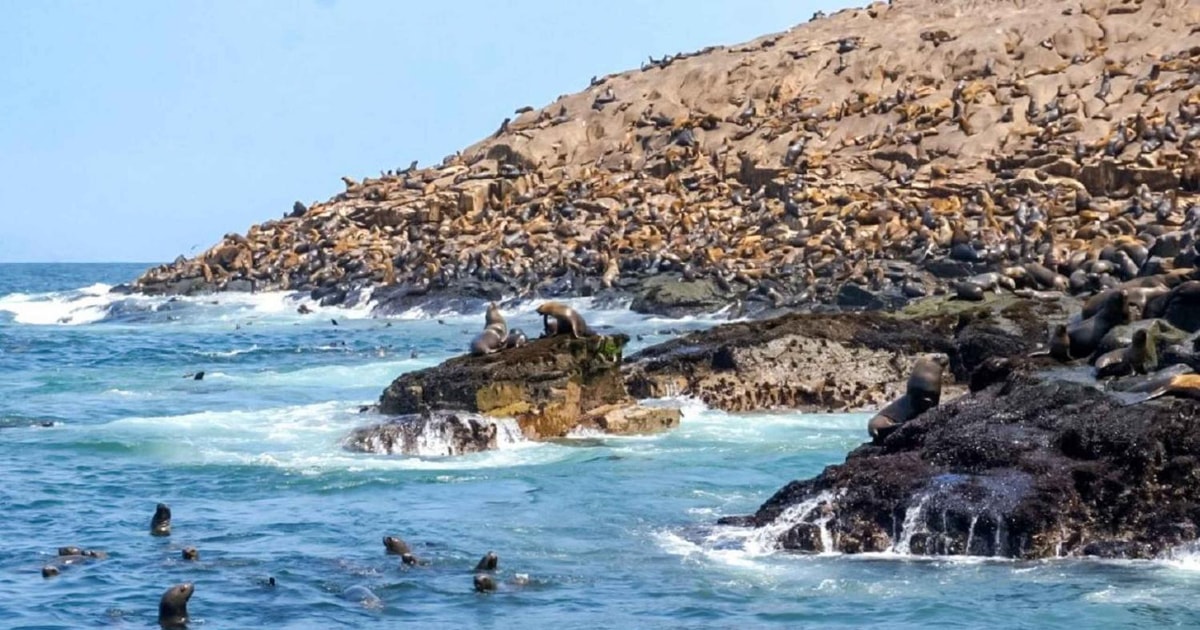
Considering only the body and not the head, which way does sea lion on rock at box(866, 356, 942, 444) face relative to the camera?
to the viewer's right

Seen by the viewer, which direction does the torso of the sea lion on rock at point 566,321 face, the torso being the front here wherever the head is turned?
to the viewer's left

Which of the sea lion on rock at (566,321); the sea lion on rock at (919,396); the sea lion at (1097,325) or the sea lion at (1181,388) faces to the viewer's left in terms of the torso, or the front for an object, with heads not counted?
the sea lion on rock at (566,321)

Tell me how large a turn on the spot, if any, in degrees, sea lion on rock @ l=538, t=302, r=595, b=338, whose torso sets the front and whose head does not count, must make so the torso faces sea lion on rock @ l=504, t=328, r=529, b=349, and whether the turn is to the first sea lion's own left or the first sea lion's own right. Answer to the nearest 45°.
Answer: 0° — it already faces it

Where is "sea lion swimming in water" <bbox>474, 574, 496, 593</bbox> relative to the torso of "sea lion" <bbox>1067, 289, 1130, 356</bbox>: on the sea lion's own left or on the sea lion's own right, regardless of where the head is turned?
on the sea lion's own right
